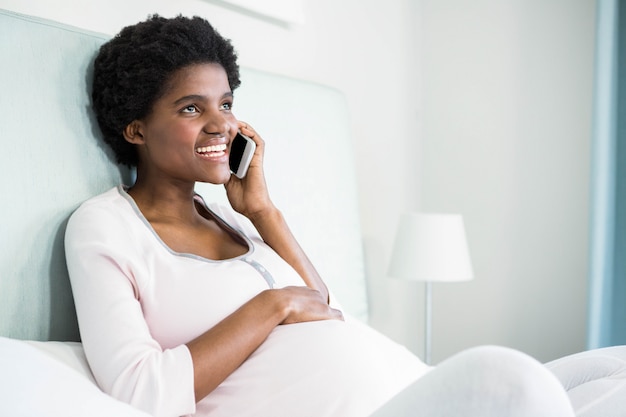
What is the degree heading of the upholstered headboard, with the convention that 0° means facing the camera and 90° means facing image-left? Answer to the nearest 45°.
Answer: approximately 315°

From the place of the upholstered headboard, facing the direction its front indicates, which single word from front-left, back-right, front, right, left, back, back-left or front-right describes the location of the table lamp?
left
